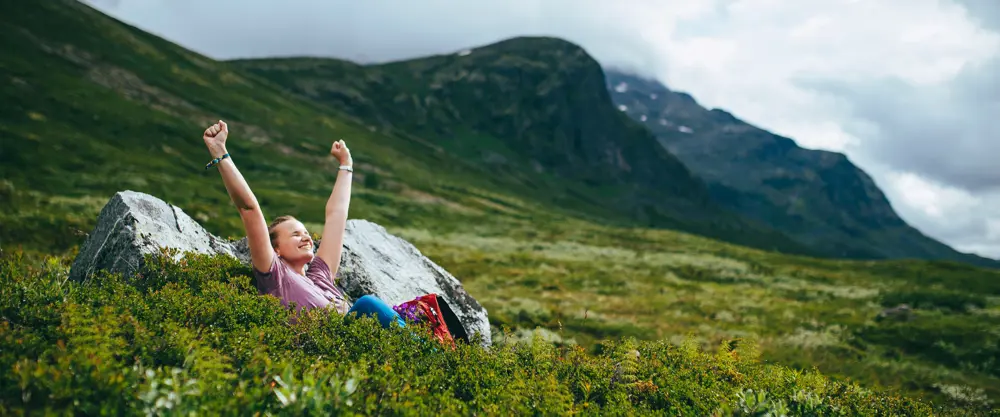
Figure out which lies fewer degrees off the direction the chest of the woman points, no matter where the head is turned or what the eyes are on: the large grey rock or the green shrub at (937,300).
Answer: the green shrub

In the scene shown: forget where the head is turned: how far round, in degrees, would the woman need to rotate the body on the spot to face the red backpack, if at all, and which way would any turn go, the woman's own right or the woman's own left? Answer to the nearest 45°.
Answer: approximately 45° to the woman's own left

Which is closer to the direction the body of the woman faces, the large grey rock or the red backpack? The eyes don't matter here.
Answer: the red backpack

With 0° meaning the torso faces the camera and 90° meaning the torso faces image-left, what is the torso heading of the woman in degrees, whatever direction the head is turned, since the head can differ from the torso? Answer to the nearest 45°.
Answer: approximately 315°

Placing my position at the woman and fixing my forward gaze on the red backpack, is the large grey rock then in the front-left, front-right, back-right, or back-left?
back-left

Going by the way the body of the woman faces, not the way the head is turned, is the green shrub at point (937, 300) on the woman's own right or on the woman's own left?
on the woman's own left

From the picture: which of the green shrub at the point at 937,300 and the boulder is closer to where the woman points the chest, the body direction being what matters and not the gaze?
the green shrub

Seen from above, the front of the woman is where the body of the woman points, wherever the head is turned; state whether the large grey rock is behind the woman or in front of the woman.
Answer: behind
